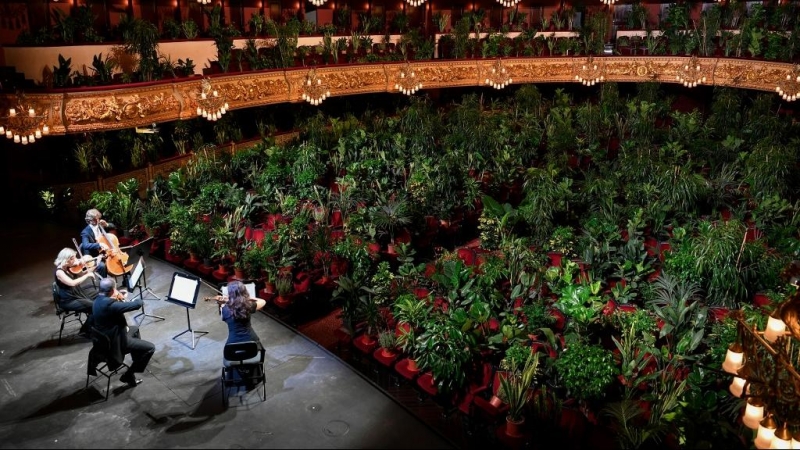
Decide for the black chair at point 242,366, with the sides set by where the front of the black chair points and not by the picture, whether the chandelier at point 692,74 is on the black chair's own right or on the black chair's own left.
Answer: on the black chair's own right

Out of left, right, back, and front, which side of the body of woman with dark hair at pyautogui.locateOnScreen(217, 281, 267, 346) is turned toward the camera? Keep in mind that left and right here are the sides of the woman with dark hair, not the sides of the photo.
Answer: back

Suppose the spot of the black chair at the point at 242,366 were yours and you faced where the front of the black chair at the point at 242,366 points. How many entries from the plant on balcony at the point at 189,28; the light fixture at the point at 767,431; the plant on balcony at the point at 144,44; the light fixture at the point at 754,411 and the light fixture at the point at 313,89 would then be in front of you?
3

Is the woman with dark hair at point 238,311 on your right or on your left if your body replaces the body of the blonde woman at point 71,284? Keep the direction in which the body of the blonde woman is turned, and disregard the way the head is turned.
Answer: on your right

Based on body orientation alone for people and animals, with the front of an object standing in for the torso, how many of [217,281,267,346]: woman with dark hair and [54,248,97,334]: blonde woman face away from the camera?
1

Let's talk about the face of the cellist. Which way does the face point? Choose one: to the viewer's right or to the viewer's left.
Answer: to the viewer's right

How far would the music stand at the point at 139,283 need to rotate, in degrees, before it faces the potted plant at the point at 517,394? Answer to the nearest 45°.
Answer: approximately 90° to its left

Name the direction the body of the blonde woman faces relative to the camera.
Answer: to the viewer's right

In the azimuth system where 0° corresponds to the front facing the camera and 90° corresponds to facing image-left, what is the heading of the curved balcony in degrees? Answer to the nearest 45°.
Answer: approximately 0°

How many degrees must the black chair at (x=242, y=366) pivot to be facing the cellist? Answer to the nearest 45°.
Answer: approximately 45° to its left

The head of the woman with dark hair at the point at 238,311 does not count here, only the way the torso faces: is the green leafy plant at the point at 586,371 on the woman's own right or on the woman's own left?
on the woman's own right

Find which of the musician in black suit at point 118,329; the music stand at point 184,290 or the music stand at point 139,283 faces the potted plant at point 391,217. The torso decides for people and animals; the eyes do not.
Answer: the musician in black suit

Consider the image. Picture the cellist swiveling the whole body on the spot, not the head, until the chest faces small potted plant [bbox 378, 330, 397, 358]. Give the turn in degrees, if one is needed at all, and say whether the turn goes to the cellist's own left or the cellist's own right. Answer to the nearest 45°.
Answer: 0° — they already face it

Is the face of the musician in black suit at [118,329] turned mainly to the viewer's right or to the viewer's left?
to the viewer's right

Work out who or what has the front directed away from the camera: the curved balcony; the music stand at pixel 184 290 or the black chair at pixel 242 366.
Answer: the black chair
